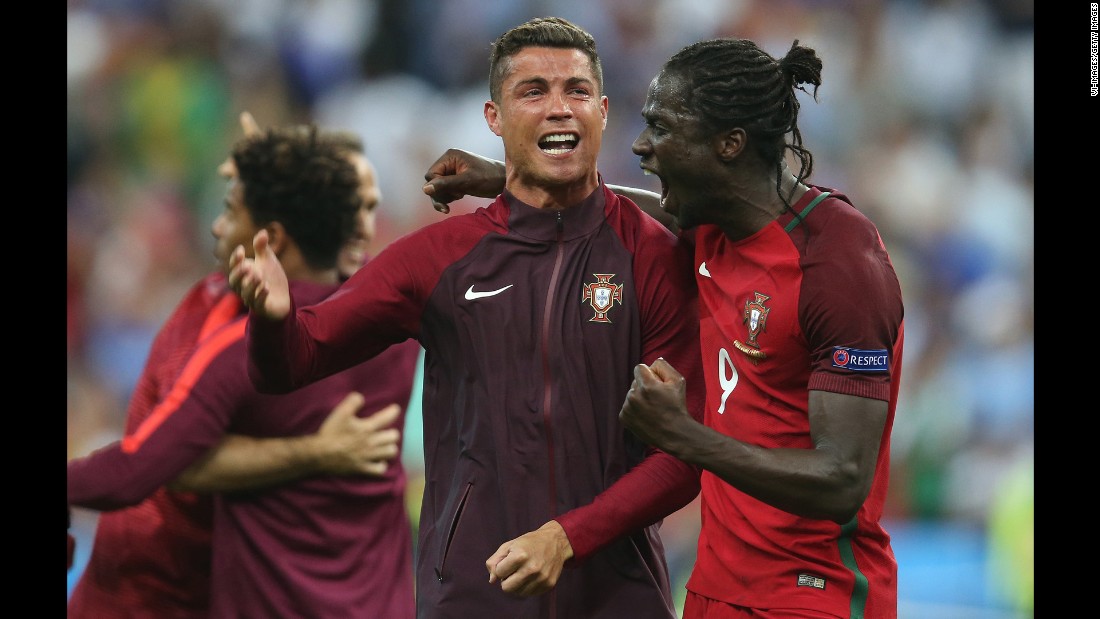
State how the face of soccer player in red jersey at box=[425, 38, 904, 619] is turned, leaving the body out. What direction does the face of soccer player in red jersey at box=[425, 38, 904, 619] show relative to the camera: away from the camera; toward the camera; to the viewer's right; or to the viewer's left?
to the viewer's left

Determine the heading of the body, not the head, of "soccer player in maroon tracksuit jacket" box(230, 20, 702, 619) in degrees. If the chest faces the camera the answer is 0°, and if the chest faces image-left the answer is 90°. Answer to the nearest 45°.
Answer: approximately 0°

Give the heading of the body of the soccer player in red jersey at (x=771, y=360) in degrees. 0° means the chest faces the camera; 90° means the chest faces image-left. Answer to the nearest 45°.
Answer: approximately 45°

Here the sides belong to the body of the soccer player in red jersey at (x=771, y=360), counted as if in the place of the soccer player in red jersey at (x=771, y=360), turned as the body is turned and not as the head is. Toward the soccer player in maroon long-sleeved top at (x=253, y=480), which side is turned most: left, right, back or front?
right

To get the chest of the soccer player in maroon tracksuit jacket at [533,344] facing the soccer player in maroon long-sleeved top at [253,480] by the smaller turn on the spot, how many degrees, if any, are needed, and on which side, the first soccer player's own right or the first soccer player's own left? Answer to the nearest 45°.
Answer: approximately 135° to the first soccer player's own right
